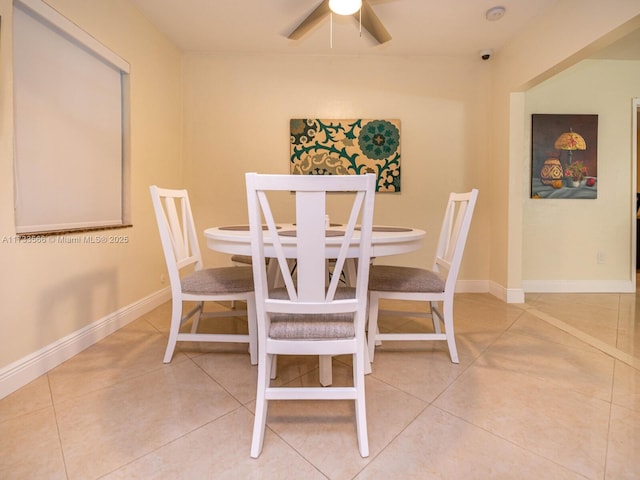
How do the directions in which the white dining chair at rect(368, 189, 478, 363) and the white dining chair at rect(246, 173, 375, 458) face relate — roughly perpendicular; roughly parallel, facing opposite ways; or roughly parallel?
roughly perpendicular

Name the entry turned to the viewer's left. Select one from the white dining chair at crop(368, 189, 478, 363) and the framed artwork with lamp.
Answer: the white dining chair

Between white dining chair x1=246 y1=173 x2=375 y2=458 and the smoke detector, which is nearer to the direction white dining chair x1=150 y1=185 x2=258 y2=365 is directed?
the smoke detector

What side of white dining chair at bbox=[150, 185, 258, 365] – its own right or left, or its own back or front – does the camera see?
right

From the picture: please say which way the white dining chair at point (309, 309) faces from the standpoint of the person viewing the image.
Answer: facing away from the viewer

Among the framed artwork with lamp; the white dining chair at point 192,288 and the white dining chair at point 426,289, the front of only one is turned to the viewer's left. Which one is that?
the white dining chair at point 426,289

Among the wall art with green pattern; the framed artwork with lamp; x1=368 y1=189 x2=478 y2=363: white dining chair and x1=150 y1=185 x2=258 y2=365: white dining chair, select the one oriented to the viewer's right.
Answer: x1=150 y1=185 x2=258 y2=365: white dining chair

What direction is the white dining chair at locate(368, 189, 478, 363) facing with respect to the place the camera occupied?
facing to the left of the viewer

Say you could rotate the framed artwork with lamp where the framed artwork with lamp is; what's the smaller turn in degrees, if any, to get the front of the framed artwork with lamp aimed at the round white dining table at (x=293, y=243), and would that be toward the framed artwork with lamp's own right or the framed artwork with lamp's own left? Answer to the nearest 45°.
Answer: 0° — it already faces it

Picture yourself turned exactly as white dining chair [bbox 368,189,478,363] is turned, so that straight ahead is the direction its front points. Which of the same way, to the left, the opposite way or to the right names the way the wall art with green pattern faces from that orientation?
to the left

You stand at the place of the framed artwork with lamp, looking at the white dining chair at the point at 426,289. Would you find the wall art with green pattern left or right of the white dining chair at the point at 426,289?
right
